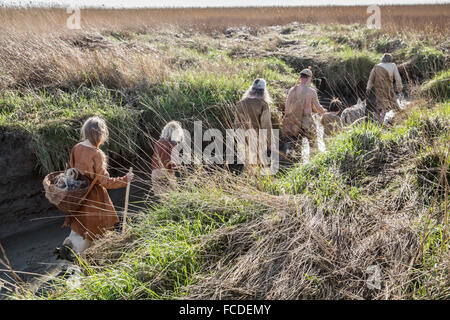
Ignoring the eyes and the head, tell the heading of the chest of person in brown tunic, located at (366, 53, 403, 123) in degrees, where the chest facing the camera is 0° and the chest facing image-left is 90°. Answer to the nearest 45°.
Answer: approximately 180°

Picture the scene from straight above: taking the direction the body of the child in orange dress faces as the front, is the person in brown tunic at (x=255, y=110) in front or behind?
in front

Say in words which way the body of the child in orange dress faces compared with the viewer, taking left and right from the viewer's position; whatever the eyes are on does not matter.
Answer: facing away from the viewer and to the right of the viewer

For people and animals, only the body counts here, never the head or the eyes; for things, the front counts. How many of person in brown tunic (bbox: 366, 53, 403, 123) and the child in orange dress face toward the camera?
0

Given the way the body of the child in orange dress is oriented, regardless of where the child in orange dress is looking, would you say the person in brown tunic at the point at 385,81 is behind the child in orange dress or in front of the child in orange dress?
in front
